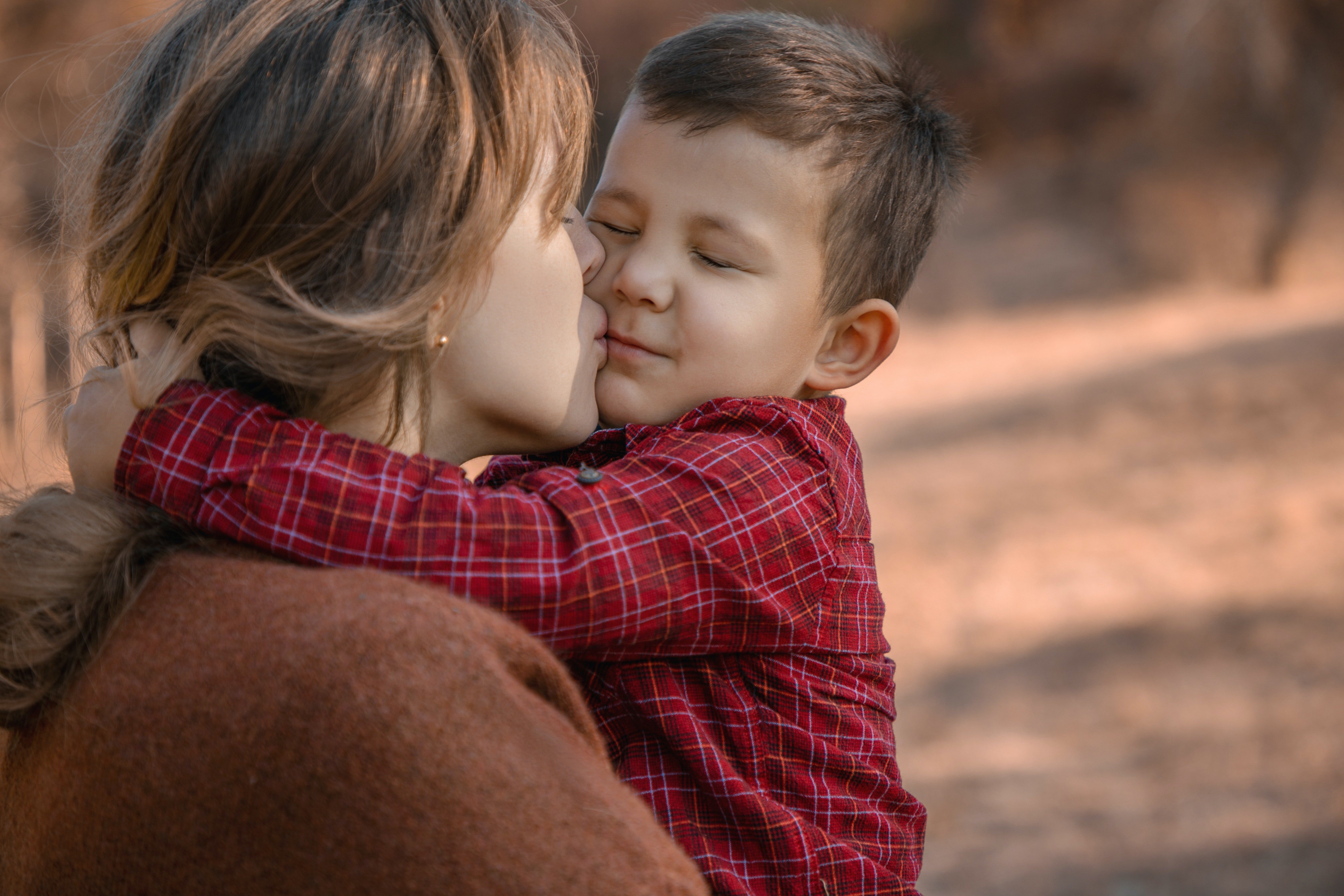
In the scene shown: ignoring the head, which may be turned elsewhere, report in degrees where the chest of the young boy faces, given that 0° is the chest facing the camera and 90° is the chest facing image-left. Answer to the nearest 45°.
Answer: approximately 90°
